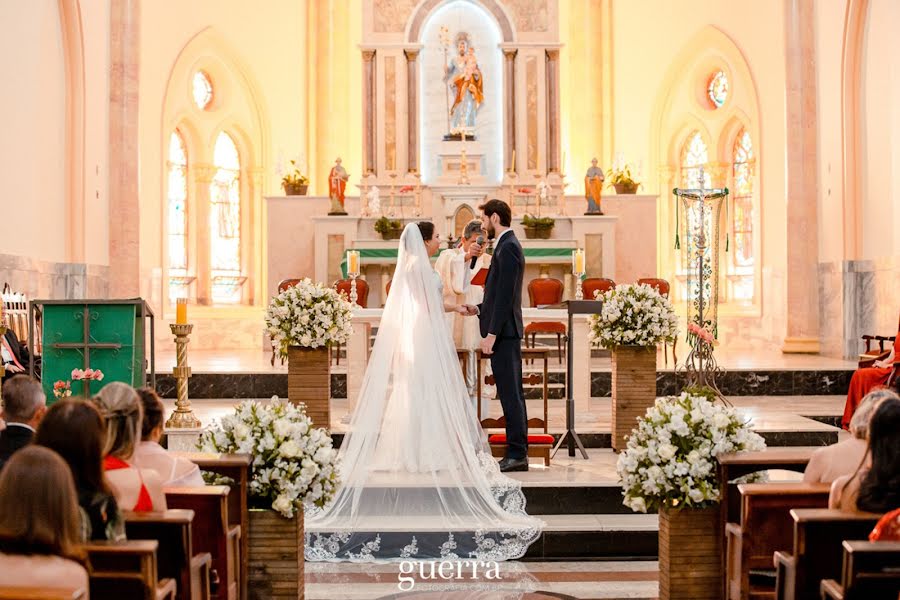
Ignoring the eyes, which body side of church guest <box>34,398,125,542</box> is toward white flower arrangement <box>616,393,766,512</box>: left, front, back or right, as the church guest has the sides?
right

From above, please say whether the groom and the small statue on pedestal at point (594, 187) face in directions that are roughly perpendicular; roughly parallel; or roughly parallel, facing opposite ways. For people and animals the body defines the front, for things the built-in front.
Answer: roughly perpendicular

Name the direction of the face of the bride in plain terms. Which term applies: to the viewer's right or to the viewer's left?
to the viewer's right

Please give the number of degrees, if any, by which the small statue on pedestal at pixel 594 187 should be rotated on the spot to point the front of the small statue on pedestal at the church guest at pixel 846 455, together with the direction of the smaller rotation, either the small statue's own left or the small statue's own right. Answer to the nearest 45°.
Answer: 0° — it already faces them

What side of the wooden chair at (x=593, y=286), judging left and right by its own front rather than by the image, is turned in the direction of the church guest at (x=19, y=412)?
front

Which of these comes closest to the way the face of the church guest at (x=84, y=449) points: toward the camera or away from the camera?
away from the camera

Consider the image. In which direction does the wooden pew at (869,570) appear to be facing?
away from the camera

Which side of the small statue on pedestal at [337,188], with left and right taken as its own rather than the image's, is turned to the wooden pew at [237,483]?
front

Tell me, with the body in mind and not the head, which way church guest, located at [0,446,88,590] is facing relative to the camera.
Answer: away from the camera

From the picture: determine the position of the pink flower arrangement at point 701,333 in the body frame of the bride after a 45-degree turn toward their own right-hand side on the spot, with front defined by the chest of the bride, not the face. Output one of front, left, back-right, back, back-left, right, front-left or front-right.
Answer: front-left

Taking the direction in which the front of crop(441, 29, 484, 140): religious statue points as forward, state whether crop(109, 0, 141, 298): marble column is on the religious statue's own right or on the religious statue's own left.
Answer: on the religious statue's own right

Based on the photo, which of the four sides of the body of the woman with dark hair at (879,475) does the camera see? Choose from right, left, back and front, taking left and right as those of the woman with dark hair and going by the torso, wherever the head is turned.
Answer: back

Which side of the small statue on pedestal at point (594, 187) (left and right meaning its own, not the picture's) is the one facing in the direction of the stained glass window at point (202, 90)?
right
